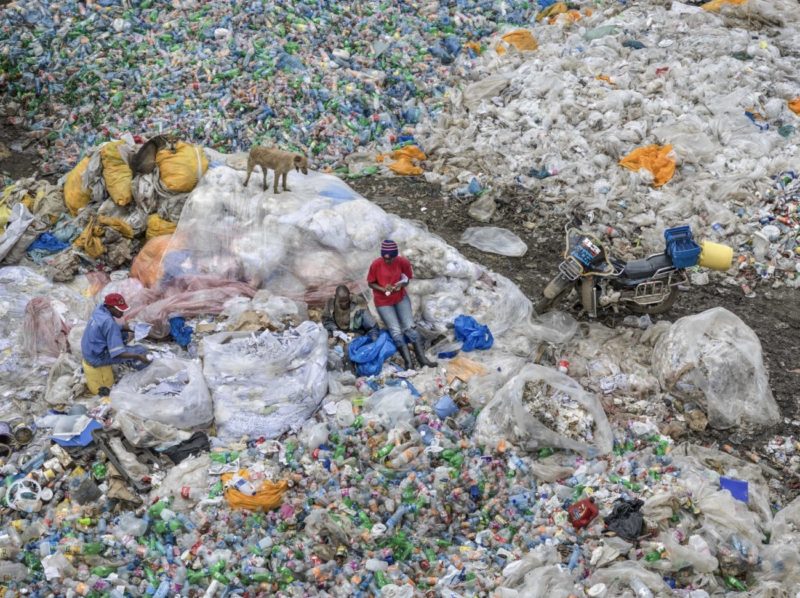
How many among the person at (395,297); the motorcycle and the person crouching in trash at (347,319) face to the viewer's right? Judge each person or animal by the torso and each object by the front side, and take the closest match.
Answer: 0

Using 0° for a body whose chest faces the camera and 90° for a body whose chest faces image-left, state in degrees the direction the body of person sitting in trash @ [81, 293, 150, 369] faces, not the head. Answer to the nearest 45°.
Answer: approximately 270°

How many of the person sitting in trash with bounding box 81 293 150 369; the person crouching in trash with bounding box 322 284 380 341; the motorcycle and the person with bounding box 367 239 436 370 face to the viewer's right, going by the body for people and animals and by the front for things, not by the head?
1

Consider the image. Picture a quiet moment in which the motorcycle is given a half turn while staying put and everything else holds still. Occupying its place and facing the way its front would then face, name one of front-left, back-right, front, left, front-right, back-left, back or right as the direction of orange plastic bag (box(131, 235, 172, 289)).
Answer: back

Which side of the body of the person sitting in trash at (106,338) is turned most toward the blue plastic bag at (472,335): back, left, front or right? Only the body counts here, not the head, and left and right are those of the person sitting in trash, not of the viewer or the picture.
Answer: front

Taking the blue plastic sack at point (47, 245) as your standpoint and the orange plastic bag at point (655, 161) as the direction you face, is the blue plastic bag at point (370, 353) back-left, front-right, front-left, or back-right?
front-right

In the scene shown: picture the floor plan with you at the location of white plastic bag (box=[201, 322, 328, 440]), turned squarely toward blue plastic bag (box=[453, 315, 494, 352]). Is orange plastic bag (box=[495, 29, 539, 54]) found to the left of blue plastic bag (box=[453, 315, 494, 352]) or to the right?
left

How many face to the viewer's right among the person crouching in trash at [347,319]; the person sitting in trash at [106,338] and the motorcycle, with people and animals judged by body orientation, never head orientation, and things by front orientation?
1

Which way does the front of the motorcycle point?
to the viewer's left

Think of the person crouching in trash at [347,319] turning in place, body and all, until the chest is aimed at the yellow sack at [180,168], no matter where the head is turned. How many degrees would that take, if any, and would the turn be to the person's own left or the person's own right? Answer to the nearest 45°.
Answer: approximately 135° to the person's own right

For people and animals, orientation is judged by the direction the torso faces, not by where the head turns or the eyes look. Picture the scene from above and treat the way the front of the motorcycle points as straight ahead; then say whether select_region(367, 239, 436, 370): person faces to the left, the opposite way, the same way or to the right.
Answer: to the left

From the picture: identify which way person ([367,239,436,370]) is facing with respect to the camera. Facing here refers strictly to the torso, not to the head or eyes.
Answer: toward the camera

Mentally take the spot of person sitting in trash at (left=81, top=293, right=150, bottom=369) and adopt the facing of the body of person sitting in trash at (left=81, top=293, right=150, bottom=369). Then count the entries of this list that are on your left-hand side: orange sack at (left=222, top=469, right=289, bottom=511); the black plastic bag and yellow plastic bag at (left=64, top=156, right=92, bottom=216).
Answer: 1

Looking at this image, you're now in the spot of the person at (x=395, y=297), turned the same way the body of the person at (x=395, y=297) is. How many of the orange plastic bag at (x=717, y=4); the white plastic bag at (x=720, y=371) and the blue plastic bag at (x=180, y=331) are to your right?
1

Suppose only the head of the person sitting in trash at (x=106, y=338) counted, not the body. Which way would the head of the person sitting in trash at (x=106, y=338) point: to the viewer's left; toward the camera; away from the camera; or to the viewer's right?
to the viewer's right

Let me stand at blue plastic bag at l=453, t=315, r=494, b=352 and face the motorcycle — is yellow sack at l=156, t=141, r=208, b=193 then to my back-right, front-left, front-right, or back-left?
back-left

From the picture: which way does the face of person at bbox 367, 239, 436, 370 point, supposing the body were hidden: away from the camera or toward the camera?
toward the camera

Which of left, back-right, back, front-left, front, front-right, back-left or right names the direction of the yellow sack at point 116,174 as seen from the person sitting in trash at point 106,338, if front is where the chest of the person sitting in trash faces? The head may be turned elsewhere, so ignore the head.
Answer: left

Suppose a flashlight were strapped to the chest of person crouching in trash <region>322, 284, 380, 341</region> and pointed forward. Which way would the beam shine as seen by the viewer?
toward the camera

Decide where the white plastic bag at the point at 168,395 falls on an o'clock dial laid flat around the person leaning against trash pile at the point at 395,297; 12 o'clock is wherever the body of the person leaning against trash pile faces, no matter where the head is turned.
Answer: The white plastic bag is roughly at 2 o'clock from the person leaning against trash pile.
